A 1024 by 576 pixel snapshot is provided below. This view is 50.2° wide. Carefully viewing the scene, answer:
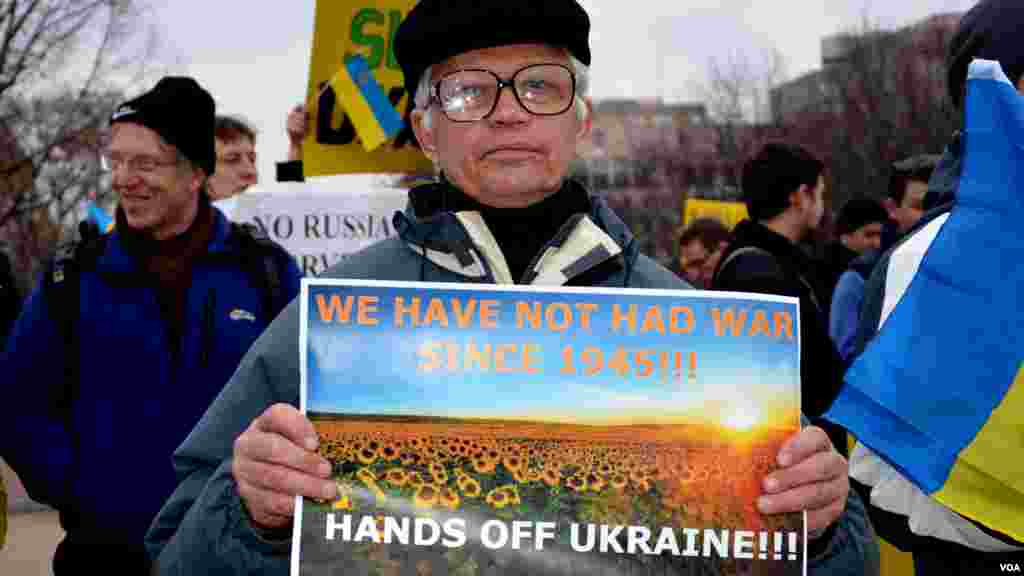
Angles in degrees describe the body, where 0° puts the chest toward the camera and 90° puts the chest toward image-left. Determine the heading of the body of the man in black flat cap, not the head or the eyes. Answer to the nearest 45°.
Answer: approximately 0°

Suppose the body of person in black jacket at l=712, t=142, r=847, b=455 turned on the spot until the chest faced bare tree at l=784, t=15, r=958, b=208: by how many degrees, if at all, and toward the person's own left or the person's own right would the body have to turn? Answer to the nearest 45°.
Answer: approximately 45° to the person's own left

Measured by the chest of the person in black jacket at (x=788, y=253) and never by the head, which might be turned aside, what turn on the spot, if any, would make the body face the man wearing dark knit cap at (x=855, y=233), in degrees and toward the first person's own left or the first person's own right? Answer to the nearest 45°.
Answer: approximately 45° to the first person's own left

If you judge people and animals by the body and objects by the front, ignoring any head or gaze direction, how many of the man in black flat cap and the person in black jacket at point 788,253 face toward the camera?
1

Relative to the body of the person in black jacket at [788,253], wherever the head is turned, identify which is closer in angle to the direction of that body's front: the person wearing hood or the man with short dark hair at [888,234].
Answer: the man with short dark hair

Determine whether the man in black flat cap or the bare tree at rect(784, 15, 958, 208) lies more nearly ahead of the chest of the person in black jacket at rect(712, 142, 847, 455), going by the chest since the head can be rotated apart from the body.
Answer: the bare tree

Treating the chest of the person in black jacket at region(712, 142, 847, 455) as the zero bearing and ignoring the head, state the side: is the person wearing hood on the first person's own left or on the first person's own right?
on the first person's own right

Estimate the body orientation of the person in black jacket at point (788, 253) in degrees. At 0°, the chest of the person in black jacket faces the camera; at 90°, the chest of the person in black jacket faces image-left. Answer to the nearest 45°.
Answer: approximately 225°

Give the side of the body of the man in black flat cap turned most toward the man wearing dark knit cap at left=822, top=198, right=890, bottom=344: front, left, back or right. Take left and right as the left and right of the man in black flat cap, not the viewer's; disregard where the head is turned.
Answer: back

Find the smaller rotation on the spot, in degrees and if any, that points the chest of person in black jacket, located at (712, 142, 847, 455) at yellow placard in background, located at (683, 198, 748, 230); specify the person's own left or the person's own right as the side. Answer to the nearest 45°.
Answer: approximately 45° to the person's own left

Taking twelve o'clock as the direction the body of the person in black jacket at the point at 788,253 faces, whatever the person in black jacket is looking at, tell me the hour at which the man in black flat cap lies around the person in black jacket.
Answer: The man in black flat cap is roughly at 5 o'clock from the person in black jacket.
